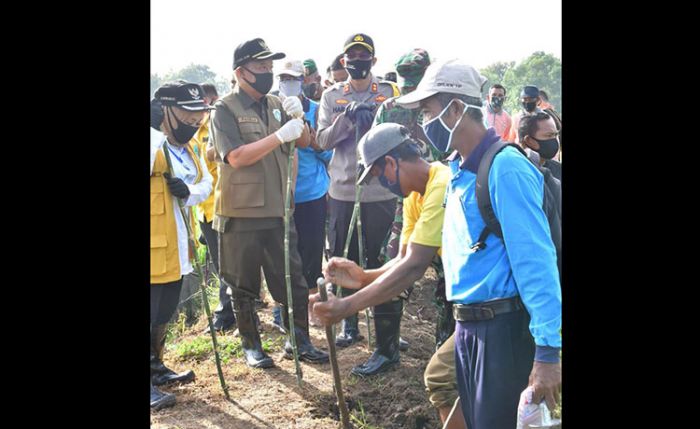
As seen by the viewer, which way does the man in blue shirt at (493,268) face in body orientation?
to the viewer's left

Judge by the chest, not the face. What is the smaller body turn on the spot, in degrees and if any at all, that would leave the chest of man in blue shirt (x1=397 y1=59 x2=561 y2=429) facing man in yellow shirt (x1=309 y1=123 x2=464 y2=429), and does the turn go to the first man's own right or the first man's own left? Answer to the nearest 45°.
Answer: approximately 45° to the first man's own right

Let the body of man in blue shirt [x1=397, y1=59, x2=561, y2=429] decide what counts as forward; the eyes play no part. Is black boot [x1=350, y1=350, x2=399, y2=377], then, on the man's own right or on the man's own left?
on the man's own right

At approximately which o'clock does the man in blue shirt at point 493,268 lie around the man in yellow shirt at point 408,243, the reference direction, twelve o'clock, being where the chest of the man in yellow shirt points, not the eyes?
The man in blue shirt is roughly at 8 o'clock from the man in yellow shirt.

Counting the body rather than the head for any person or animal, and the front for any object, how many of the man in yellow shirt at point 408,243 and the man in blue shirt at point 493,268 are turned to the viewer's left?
2

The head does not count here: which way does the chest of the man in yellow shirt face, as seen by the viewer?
to the viewer's left

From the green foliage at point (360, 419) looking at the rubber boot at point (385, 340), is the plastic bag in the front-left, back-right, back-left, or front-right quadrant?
back-right
